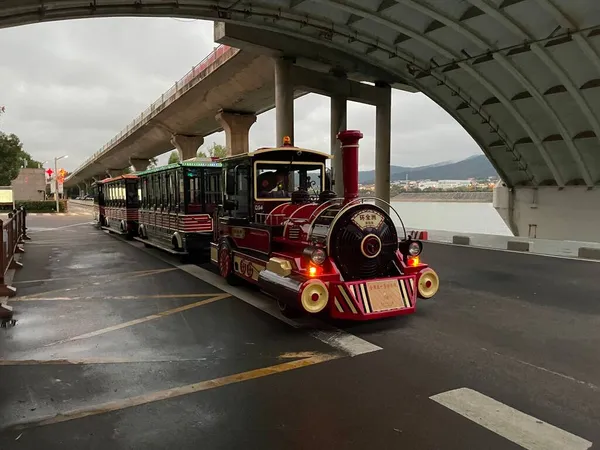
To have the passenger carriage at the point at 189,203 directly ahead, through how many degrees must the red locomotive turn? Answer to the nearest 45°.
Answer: approximately 180°

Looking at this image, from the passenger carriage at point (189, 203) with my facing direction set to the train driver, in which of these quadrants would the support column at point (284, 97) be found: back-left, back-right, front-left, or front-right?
back-left

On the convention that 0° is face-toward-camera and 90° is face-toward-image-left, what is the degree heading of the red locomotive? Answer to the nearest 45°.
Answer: approximately 315°

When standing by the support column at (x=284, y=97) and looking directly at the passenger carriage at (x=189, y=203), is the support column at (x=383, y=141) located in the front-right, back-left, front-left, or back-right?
back-left

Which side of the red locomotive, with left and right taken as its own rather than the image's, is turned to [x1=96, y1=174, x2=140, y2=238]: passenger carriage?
back

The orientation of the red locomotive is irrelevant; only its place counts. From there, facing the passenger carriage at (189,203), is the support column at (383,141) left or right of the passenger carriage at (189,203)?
right

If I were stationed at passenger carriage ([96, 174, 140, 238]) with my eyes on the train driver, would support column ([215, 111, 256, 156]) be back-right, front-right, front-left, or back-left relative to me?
back-left

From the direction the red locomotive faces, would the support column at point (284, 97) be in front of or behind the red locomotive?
behind

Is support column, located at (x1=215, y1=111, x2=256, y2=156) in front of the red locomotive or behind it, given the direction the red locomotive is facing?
behind

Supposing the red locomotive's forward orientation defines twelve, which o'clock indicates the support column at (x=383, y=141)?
The support column is roughly at 8 o'clock from the red locomotive.
